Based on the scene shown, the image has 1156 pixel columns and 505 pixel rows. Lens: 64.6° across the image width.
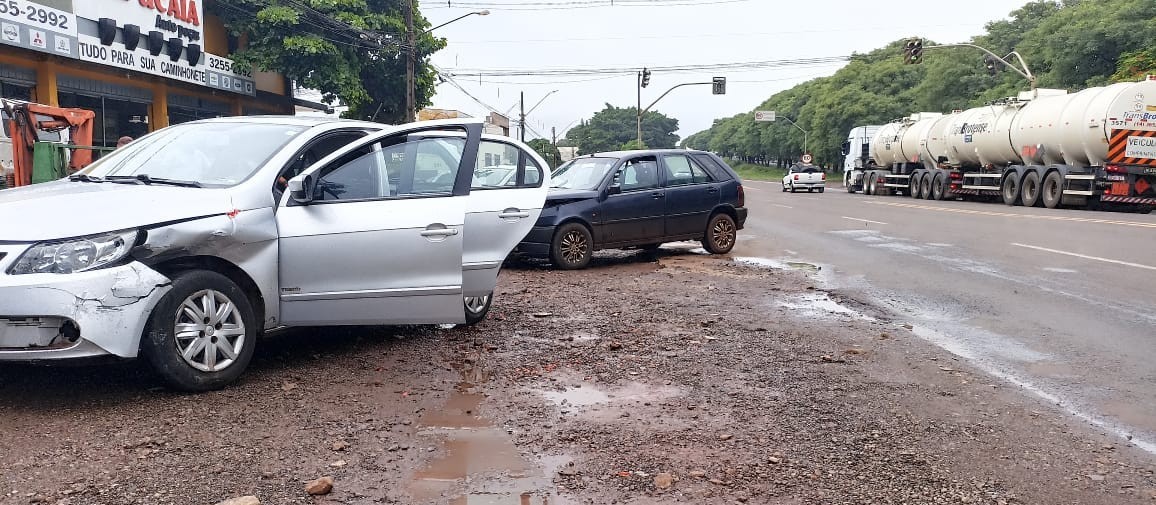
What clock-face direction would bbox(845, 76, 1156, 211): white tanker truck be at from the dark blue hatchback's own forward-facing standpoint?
The white tanker truck is roughly at 6 o'clock from the dark blue hatchback.

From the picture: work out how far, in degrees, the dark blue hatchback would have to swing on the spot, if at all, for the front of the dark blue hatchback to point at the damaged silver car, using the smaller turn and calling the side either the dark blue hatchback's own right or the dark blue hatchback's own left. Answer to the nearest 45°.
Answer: approximately 45° to the dark blue hatchback's own left

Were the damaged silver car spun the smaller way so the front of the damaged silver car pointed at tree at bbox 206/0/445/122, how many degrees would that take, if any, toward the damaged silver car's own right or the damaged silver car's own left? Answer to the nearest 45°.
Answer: approximately 135° to the damaged silver car's own right

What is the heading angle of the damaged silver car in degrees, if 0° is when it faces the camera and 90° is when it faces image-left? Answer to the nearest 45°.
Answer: approximately 45°

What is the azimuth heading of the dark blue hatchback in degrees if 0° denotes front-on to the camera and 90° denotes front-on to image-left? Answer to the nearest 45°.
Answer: approximately 45°

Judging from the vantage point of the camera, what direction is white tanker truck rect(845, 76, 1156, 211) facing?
facing away from the viewer and to the left of the viewer

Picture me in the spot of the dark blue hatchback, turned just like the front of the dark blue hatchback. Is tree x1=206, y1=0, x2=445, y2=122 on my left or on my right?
on my right

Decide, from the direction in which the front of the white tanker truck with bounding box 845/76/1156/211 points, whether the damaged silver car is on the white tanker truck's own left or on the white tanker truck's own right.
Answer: on the white tanker truck's own left

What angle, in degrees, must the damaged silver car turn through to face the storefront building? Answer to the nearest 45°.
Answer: approximately 135° to its right

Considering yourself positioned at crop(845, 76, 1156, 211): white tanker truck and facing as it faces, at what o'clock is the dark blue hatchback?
The dark blue hatchback is roughly at 8 o'clock from the white tanker truck.

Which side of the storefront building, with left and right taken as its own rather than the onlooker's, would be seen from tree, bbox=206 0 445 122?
left

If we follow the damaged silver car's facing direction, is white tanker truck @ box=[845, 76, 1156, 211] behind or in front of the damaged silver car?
behind
